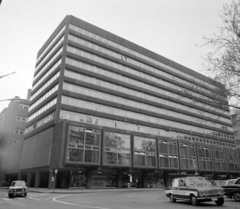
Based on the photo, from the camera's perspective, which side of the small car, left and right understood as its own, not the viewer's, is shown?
front

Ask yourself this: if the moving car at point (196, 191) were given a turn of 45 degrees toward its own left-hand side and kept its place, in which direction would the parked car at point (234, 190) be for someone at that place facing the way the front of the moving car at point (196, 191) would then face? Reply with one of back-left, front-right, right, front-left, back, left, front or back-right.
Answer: front-left

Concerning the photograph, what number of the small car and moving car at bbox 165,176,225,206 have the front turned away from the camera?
0

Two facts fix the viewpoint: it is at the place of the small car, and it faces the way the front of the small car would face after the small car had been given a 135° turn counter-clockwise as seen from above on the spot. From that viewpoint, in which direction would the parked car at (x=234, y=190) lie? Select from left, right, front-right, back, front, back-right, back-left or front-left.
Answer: right

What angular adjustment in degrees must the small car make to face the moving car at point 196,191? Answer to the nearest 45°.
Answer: approximately 45° to its left
